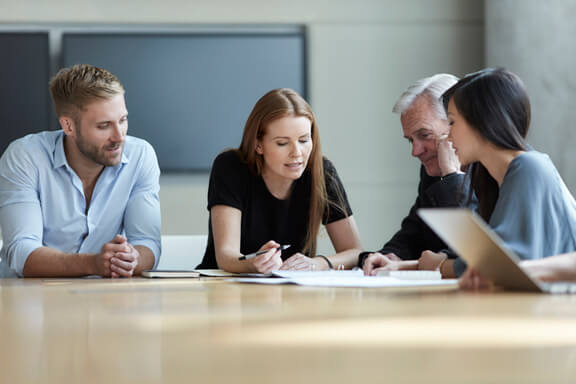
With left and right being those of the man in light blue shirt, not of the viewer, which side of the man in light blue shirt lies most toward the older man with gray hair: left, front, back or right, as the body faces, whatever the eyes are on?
left

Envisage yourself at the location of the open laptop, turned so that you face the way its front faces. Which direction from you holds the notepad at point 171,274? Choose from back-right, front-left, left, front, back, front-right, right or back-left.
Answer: left

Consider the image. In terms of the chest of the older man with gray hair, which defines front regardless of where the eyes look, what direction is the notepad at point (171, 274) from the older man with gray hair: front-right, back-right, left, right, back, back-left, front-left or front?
front

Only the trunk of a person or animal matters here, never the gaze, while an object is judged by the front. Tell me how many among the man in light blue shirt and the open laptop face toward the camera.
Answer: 1

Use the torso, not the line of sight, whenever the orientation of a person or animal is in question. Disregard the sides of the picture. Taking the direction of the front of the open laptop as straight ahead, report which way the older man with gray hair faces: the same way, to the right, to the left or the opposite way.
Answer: the opposite way

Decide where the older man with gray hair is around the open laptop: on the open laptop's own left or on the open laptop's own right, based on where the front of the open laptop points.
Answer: on the open laptop's own left

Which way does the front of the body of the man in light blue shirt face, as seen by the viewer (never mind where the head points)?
toward the camera

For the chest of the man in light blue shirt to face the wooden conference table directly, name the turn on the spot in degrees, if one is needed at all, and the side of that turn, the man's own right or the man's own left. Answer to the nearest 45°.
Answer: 0° — they already face it

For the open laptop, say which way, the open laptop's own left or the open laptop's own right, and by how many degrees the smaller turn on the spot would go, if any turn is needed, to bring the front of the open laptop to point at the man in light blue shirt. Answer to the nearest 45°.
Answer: approximately 90° to the open laptop's own left

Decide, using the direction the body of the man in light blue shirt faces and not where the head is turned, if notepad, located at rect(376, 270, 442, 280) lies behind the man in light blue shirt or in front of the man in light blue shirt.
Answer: in front

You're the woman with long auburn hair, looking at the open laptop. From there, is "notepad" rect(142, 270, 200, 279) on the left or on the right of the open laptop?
right

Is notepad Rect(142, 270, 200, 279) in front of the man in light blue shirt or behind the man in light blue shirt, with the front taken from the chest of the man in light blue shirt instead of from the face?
in front

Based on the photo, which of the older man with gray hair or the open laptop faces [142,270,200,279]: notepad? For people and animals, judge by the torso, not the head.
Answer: the older man with gray hair

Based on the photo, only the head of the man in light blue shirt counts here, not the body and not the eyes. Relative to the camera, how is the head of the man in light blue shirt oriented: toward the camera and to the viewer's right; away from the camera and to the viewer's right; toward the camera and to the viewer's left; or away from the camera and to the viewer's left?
toward the camera and to the viewer's right
